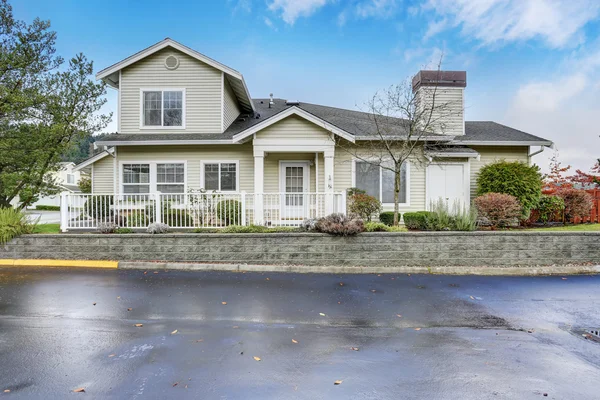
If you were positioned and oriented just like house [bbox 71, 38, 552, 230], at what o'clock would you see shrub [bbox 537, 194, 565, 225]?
The shrub is roughly at 9 o'clock from the house.

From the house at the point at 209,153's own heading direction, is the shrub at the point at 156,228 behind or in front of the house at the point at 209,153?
in front

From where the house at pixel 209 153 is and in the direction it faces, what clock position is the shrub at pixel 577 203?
The shrub is roughly at 9 o'clock from the house.

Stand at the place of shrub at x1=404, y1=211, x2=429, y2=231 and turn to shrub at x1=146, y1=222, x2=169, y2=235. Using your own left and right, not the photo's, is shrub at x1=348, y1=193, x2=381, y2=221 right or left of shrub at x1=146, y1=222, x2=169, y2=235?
right

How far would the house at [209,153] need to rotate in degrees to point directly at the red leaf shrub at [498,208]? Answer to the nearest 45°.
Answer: approximately 90° to its left

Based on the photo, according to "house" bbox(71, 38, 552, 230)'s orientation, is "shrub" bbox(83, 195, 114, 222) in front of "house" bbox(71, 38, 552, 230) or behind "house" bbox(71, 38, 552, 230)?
in front

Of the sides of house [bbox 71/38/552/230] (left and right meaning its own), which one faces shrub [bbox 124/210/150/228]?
front

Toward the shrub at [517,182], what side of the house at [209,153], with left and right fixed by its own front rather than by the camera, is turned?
left

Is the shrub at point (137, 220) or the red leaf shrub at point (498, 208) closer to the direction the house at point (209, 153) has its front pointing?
the shrub

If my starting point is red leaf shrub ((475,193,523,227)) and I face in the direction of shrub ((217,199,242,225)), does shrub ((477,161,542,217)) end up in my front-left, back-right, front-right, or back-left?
back-right

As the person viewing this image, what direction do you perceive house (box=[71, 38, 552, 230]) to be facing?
facing the viewer

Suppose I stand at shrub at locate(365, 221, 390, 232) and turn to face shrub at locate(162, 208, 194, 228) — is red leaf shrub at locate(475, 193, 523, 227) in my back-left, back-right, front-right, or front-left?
back-right
